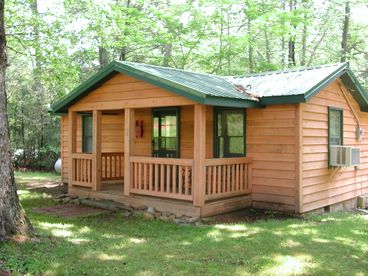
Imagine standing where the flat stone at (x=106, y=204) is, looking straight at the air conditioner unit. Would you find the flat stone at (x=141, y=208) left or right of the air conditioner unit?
right

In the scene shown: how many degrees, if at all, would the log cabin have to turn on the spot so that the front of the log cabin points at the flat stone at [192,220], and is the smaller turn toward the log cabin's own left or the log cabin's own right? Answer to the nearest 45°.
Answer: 0° — it already faces it

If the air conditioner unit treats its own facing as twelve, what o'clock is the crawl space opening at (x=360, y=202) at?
The crawl space opening is roughly at 9 o'clock from the air conditioner unit.

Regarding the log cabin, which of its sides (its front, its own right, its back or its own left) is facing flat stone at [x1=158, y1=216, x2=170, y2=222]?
front

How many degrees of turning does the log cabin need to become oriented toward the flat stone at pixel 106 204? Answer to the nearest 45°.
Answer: approximately 45° to its right
